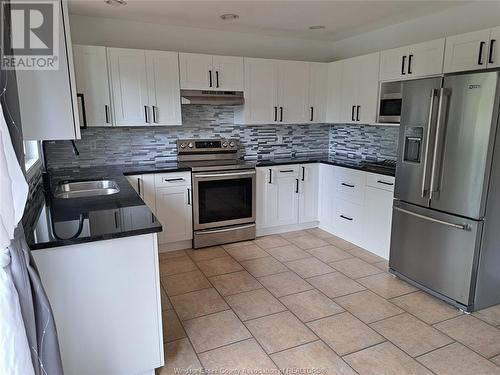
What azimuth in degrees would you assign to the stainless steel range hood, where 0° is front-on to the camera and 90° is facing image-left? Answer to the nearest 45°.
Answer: approximately 0°

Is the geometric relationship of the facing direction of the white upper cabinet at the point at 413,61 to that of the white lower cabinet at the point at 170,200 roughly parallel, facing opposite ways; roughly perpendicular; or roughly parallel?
roughly perpendicular

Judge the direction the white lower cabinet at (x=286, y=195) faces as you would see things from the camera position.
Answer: facing the viewer and to the right of the viewer

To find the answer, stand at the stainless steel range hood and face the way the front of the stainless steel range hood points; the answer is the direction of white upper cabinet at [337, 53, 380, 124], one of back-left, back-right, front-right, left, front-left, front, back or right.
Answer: left

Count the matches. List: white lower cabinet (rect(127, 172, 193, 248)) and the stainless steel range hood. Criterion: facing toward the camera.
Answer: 2

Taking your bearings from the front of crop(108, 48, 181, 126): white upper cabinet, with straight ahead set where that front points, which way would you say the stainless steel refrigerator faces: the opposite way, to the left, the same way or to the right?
to the right

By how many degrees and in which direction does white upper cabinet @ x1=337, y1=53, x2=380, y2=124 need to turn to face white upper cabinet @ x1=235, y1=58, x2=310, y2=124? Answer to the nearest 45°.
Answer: approximately 45° to its right

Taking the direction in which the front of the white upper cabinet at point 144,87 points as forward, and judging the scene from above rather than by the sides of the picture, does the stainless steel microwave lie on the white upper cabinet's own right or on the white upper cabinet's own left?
on the white upper cabinet's own left

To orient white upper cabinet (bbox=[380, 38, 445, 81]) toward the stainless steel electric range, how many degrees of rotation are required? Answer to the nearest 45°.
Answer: approximately 45° to its right

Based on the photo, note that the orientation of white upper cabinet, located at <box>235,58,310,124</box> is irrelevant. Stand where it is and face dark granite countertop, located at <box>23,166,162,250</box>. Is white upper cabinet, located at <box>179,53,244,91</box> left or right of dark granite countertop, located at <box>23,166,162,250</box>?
right

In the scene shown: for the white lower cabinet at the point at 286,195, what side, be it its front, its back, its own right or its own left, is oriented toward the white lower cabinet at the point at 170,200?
right

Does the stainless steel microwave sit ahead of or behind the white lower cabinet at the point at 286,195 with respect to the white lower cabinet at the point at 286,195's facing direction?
ahead

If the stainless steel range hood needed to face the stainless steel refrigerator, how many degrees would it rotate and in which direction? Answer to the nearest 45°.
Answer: approximately 45° to its left

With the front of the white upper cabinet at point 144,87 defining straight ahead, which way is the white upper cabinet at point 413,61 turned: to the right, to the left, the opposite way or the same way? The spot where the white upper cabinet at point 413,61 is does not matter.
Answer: to the right

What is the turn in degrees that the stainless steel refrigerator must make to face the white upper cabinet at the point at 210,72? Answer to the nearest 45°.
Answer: approximately 45° to its right
